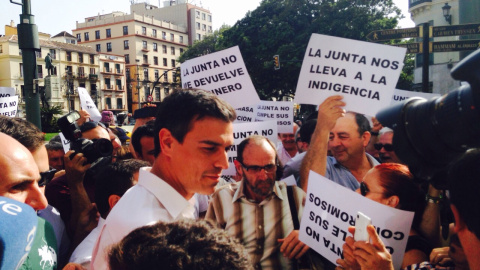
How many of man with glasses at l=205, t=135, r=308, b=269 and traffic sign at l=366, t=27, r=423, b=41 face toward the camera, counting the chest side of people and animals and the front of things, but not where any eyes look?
2

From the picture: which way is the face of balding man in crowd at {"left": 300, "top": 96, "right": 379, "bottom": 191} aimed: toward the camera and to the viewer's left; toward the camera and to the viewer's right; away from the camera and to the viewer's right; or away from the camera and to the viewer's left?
toward the camera and to the viewer's left

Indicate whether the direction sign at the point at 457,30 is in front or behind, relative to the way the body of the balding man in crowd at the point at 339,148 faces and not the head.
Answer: behind

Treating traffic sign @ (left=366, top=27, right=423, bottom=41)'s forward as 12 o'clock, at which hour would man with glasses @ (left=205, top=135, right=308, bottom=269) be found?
The man with glasses is roughly at 12 o'clock from the traffic sign.

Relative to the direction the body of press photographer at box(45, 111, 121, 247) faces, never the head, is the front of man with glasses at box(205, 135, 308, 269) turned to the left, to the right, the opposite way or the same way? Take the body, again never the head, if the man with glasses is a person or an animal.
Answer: to the right

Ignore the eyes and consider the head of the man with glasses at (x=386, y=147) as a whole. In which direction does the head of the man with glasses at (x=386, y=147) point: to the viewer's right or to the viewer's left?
to the viewer's left

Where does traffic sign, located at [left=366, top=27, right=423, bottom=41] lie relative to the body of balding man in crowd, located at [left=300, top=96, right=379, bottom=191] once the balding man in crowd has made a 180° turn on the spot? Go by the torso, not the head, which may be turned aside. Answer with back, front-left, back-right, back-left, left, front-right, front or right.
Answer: front-left

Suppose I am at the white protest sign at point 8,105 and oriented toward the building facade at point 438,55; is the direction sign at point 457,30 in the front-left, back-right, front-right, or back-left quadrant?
front-right

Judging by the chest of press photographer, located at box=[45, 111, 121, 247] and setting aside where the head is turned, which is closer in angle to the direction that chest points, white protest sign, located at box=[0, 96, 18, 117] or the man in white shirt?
the man in white shirt

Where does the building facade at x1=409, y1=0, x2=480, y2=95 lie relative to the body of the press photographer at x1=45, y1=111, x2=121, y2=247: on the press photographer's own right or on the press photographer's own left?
on the press photographer's own left

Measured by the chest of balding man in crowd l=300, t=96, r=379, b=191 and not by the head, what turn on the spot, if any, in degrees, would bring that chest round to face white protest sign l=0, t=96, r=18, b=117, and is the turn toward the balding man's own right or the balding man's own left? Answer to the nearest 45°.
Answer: approximately 45° to the balding man's own right

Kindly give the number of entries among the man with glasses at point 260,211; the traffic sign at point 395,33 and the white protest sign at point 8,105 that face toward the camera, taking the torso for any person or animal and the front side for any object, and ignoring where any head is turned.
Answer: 3

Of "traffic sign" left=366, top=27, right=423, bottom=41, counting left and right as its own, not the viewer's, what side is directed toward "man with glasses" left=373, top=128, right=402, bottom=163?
front

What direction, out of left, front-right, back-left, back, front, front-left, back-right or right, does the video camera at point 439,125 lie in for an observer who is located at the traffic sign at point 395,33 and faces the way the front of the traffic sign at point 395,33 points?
front

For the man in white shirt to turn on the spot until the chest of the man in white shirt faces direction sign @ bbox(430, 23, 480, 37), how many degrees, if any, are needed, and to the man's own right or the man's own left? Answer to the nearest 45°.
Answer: approximately 90° to the man's own left

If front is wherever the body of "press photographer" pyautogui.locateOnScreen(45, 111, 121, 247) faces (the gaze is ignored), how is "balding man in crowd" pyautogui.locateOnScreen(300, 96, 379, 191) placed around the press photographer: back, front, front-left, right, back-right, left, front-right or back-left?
front-left

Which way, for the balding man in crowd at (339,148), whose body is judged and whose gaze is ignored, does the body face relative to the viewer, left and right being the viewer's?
facing the viewer and to the left of the viewer

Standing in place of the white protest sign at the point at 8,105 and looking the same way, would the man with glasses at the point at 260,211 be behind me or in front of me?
in front
